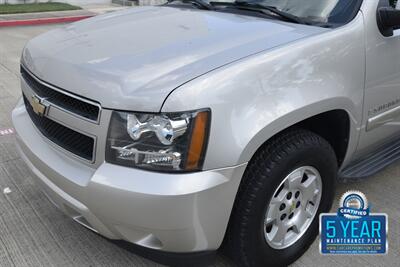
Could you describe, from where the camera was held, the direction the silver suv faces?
facing the viewer and to the left of the viewer
